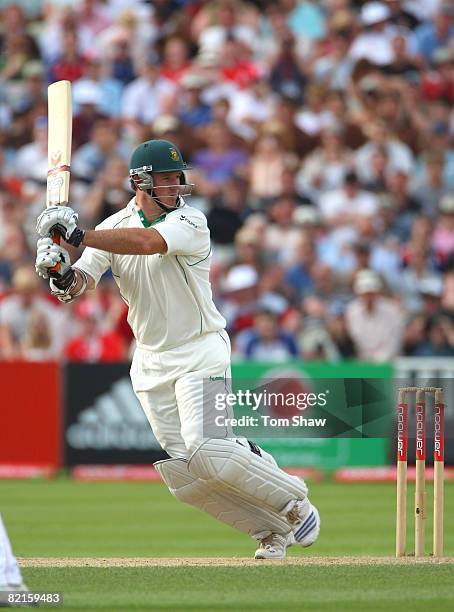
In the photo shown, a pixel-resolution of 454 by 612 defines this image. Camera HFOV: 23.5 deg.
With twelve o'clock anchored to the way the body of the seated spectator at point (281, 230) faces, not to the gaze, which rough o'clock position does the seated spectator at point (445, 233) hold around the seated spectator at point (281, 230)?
the seated spectator at point (445, 233) is roughly at 9 o'clock from the seated spectator at point (281, 230).

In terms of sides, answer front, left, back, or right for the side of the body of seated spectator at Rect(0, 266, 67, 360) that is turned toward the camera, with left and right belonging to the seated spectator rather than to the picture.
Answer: front

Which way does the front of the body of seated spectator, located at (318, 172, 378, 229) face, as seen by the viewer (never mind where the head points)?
toward the camera

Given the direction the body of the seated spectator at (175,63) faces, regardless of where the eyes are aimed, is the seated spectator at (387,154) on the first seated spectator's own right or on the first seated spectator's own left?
on the first seated spectator's own left

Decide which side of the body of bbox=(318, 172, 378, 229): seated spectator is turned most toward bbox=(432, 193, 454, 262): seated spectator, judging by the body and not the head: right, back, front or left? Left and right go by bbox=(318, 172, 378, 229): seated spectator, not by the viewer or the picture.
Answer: left

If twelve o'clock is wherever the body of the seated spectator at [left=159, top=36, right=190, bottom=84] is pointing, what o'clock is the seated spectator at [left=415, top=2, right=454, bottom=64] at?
the seated spectator at [left=415, top=2, right=454, bottom=64] is roughly at 9 o'clock from the seated spectator at [left=159, top=36, right=190, bottom=84].

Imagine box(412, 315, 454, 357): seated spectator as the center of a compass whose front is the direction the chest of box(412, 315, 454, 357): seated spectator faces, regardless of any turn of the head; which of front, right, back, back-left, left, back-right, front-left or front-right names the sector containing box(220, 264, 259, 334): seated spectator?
right

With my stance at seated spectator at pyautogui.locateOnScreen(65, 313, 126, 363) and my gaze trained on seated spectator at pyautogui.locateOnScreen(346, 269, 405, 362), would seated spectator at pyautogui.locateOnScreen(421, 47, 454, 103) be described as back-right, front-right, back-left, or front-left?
front-left

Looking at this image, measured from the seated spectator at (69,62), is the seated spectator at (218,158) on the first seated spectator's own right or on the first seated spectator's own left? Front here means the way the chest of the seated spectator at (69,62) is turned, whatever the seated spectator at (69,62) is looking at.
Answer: on the first seated spectator's own left

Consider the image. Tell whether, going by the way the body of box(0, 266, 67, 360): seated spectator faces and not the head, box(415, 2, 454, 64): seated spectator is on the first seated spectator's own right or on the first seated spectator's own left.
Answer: on the first seated spectator's own left

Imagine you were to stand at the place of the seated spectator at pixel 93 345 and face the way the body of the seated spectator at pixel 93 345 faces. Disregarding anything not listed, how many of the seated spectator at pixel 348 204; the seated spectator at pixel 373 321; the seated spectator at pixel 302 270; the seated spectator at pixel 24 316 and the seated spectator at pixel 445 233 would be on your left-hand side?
4
